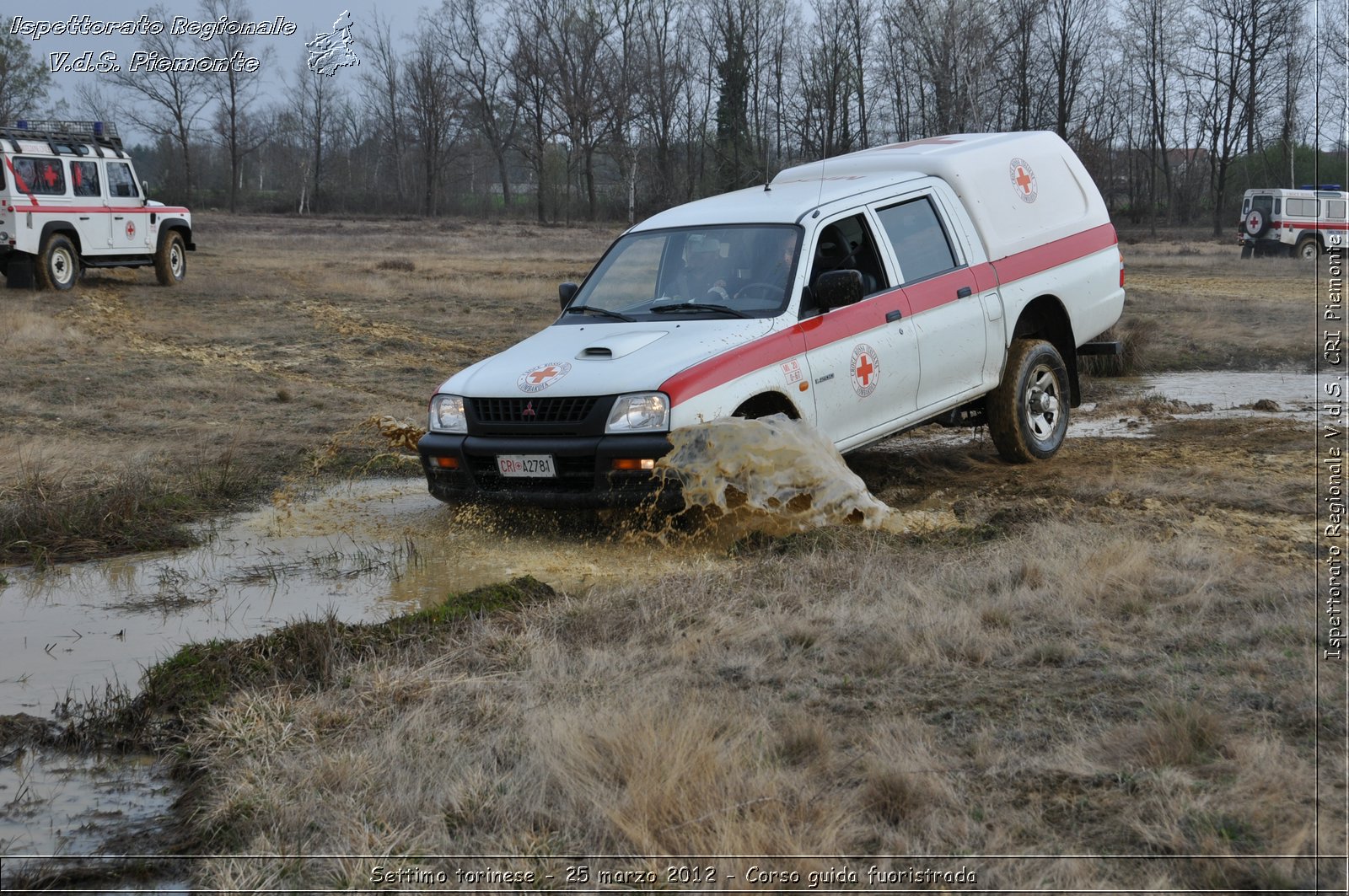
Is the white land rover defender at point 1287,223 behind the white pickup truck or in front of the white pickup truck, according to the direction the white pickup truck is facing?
behind

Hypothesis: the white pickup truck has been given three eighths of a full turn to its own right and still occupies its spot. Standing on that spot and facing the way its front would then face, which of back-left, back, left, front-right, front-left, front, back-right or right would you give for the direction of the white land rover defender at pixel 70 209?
front-left

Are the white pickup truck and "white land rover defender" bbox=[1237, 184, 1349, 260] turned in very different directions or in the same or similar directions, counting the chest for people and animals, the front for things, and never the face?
very different directions

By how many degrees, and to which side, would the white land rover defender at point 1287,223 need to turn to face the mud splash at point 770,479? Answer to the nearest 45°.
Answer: approximately 135° to its right

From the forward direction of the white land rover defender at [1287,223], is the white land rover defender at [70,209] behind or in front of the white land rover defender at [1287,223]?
behind

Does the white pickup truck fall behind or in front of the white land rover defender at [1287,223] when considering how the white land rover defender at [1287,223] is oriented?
behind

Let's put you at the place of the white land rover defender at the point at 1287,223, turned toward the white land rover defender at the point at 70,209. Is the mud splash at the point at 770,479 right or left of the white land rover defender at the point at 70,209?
left

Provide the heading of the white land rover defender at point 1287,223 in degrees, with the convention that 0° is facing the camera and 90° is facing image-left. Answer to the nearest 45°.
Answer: approximately 225°
